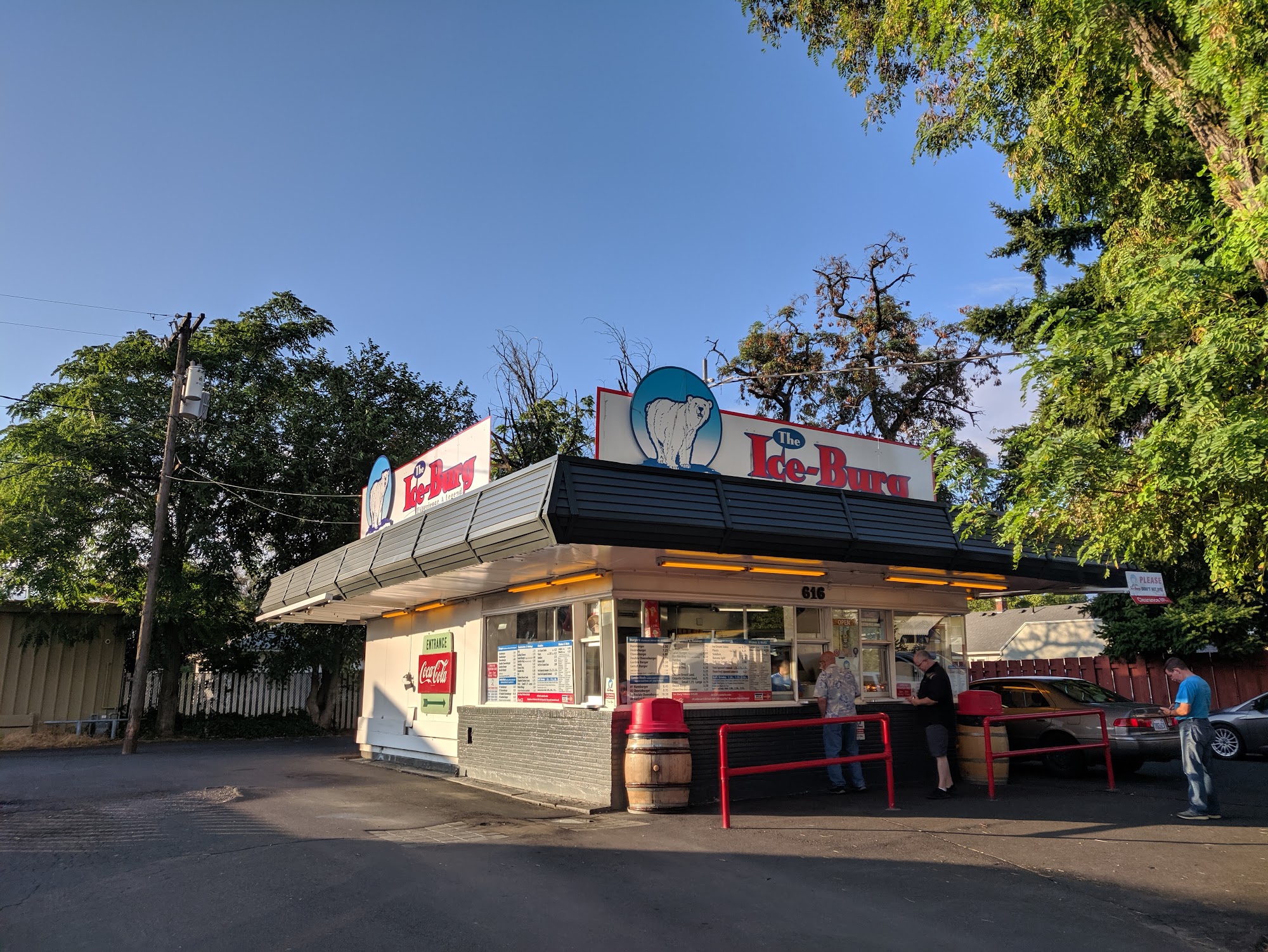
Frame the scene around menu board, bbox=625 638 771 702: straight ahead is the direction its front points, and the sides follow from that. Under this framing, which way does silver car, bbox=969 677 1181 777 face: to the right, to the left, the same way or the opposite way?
the opposite way

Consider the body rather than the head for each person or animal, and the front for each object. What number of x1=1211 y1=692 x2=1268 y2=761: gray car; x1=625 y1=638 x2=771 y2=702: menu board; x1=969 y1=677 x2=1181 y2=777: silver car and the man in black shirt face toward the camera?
1

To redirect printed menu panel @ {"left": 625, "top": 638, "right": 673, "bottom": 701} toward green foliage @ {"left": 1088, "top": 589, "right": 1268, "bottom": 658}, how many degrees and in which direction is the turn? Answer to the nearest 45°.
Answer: approximately 135° to its left

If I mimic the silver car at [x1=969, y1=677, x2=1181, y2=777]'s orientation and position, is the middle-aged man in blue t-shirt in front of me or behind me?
behind

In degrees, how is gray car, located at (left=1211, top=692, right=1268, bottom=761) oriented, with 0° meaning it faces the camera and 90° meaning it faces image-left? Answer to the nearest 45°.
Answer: approximately 90°

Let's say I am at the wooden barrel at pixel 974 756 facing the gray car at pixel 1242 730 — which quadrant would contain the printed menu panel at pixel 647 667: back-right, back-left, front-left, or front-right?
back-left

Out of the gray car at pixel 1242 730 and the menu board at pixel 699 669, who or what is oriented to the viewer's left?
the gray car

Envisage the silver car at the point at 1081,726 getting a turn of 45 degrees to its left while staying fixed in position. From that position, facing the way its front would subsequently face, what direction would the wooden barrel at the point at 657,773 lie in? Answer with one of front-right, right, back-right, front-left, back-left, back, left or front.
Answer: front-left

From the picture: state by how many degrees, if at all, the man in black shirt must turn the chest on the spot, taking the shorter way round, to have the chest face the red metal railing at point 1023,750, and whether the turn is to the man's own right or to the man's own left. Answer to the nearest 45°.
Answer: approximately 135° to the man's own right

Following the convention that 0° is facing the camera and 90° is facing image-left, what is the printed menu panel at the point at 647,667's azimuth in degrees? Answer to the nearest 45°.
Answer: approximately 0°

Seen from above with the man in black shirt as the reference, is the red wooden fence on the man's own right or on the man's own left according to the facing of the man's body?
on the man's own right

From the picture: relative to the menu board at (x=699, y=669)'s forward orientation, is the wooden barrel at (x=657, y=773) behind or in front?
in front
